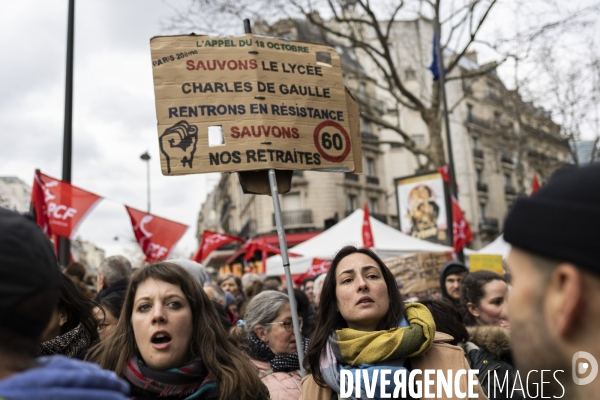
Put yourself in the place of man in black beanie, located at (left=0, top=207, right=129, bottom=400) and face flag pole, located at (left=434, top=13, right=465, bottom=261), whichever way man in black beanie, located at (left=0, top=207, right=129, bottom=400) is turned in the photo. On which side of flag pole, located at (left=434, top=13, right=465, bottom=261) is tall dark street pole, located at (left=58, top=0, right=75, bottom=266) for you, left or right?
left

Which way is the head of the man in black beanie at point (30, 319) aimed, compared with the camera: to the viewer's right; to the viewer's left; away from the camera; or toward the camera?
away from the camera

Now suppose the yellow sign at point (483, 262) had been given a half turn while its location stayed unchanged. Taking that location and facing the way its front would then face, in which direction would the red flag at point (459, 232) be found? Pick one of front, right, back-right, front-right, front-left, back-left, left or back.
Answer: front

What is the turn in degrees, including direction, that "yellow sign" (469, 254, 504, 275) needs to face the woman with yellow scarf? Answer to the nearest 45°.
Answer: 0° — it already faces them

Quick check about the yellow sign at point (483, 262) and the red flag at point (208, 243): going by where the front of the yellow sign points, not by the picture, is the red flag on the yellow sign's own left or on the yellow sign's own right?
on the yellow sign's own right

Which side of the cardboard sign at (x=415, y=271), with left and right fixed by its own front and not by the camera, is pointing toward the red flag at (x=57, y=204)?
right

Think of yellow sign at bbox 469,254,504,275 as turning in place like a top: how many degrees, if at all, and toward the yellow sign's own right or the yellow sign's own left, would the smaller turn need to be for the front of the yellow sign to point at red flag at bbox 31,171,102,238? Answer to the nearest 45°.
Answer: approximately 45° to the yellow sign's own right

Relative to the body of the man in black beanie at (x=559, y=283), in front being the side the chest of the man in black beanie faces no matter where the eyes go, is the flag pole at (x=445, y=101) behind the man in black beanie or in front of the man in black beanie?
in front

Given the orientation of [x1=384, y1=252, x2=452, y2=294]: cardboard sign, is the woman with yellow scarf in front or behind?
in front

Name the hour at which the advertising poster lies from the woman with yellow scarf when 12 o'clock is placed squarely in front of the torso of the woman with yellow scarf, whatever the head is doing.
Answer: The advertising poster is roughly at 6 o'clock from the woman with yellow scarf.

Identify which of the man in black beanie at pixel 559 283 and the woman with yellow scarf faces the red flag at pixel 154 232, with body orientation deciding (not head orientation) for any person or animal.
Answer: the man in black beanie

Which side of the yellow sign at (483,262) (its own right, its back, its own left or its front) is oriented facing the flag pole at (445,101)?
back

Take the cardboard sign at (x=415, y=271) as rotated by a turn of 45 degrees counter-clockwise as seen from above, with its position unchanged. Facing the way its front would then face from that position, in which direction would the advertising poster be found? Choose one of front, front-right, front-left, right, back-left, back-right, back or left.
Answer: back-left

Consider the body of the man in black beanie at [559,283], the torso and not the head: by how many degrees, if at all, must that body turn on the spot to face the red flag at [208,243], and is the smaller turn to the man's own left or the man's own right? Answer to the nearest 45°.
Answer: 0° — they already face it
